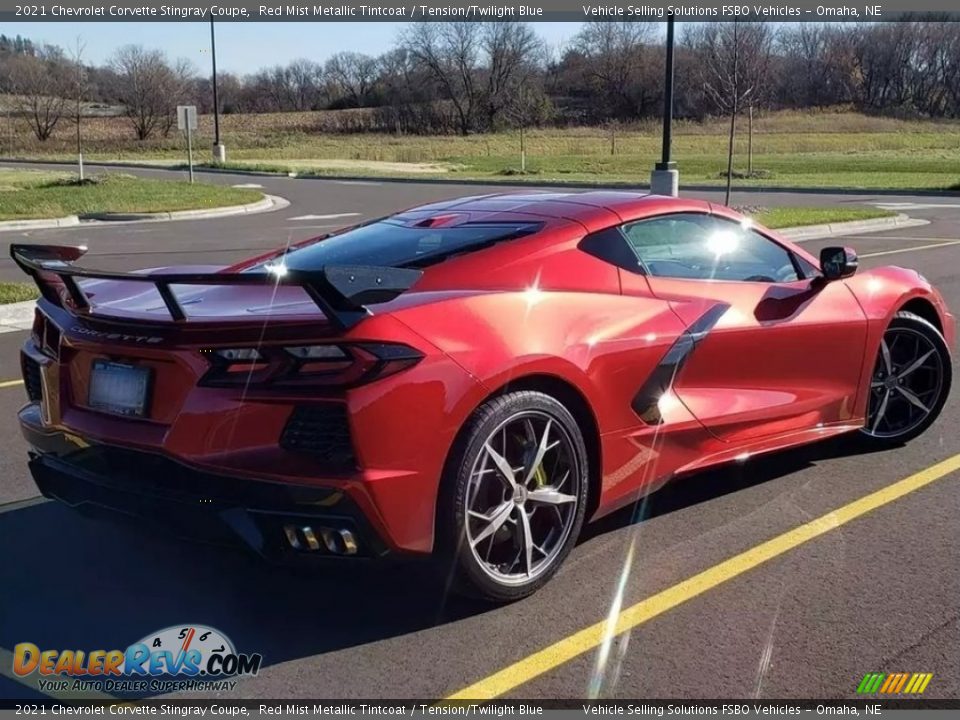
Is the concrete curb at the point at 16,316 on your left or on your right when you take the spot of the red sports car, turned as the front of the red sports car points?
on your left

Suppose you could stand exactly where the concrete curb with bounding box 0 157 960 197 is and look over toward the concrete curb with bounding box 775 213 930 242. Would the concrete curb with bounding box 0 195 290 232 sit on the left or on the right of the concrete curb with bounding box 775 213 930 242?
right

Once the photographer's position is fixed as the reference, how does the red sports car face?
facing away from the viewer and to the right of the viewer

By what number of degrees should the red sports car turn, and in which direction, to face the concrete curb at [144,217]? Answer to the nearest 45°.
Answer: approximately 45° to its left

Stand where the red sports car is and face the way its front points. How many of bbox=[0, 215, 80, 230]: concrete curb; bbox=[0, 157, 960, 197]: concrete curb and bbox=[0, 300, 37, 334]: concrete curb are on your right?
0

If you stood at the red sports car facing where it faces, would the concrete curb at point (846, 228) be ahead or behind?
ahead

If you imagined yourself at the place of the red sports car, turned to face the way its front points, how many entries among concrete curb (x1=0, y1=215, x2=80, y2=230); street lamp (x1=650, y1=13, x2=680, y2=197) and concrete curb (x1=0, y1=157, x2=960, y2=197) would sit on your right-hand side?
0

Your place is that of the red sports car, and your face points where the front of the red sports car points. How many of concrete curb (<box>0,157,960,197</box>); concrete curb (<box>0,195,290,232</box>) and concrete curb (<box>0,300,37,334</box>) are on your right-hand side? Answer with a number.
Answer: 0

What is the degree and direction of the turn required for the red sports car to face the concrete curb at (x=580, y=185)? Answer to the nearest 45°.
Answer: approximately 45° to its left

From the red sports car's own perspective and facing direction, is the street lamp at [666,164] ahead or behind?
ahead

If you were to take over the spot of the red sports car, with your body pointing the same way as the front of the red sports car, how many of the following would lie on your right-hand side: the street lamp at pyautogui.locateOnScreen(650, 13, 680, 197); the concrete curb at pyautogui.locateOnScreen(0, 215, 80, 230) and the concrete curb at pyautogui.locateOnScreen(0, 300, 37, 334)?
0

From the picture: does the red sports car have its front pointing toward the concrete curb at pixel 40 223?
no

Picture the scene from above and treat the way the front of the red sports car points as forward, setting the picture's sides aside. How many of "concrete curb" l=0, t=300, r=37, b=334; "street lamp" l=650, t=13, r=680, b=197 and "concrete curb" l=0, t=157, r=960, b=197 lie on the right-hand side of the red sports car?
0

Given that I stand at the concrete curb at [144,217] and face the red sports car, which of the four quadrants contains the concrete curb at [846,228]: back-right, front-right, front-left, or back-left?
front-left
